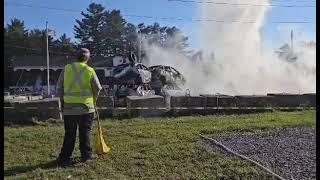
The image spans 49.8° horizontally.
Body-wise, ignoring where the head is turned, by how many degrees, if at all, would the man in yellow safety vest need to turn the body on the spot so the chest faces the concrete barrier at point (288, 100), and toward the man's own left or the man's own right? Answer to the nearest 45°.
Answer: approximately 45° to the man's own right

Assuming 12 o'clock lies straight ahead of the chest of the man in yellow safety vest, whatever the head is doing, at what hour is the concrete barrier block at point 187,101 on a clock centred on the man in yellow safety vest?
The concrete barrier block is roughly at 1 o'clock from the man in yellow safety vest.

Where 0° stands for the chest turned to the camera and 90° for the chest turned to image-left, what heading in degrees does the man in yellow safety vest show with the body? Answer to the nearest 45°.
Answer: approximately 180°

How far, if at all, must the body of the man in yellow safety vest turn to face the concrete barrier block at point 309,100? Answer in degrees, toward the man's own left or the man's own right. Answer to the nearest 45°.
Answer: approximately 45° to the man's own right
